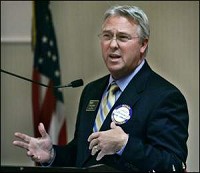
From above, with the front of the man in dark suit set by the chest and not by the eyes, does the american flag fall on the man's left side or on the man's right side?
on the man's right side

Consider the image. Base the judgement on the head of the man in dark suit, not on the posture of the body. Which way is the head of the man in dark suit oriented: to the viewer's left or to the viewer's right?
to the viewer's left

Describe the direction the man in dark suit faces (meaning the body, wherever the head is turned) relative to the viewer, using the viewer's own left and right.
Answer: facing the viewer and to the left of the viewer
